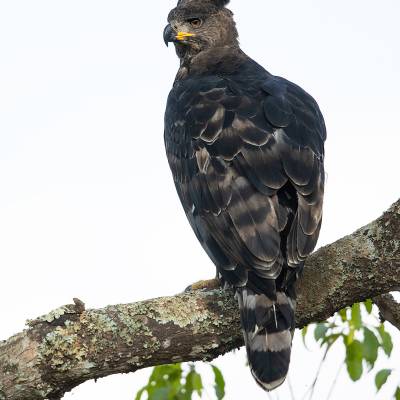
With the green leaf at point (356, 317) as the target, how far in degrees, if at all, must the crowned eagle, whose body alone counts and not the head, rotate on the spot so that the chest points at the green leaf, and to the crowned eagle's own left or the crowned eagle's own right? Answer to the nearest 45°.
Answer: approximately 90° to the crowned eagle's own right

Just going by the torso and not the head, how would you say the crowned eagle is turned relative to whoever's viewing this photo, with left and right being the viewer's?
facing away from the viewer and to the left of the viewer
